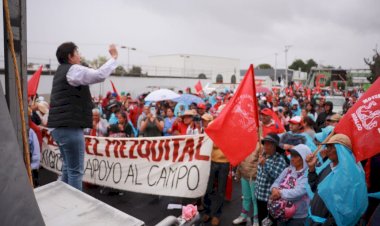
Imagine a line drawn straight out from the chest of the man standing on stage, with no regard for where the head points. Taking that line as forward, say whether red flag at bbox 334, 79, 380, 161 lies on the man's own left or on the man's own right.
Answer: on the man's own right

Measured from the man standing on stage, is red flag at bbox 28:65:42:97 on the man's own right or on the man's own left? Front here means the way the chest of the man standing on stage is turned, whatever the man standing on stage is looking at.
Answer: on the man's own left

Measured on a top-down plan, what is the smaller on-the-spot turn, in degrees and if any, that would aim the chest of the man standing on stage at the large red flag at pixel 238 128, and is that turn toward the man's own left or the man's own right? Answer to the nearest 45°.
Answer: approximately 45° to the man's own right

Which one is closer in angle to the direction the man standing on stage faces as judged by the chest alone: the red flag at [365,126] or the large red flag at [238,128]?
the large red flag

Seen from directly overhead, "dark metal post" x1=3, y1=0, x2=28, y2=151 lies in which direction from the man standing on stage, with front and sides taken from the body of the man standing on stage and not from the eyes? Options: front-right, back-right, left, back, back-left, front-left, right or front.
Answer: back-right

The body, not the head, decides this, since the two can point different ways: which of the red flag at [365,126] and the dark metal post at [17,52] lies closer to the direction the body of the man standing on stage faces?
the red flag

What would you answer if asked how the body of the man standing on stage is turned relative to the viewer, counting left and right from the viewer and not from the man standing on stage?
facing away from the viewer and to the right of the viewer

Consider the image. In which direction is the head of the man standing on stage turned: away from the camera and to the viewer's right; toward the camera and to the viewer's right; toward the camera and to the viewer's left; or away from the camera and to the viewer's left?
away from the camera and to the viewer's right
